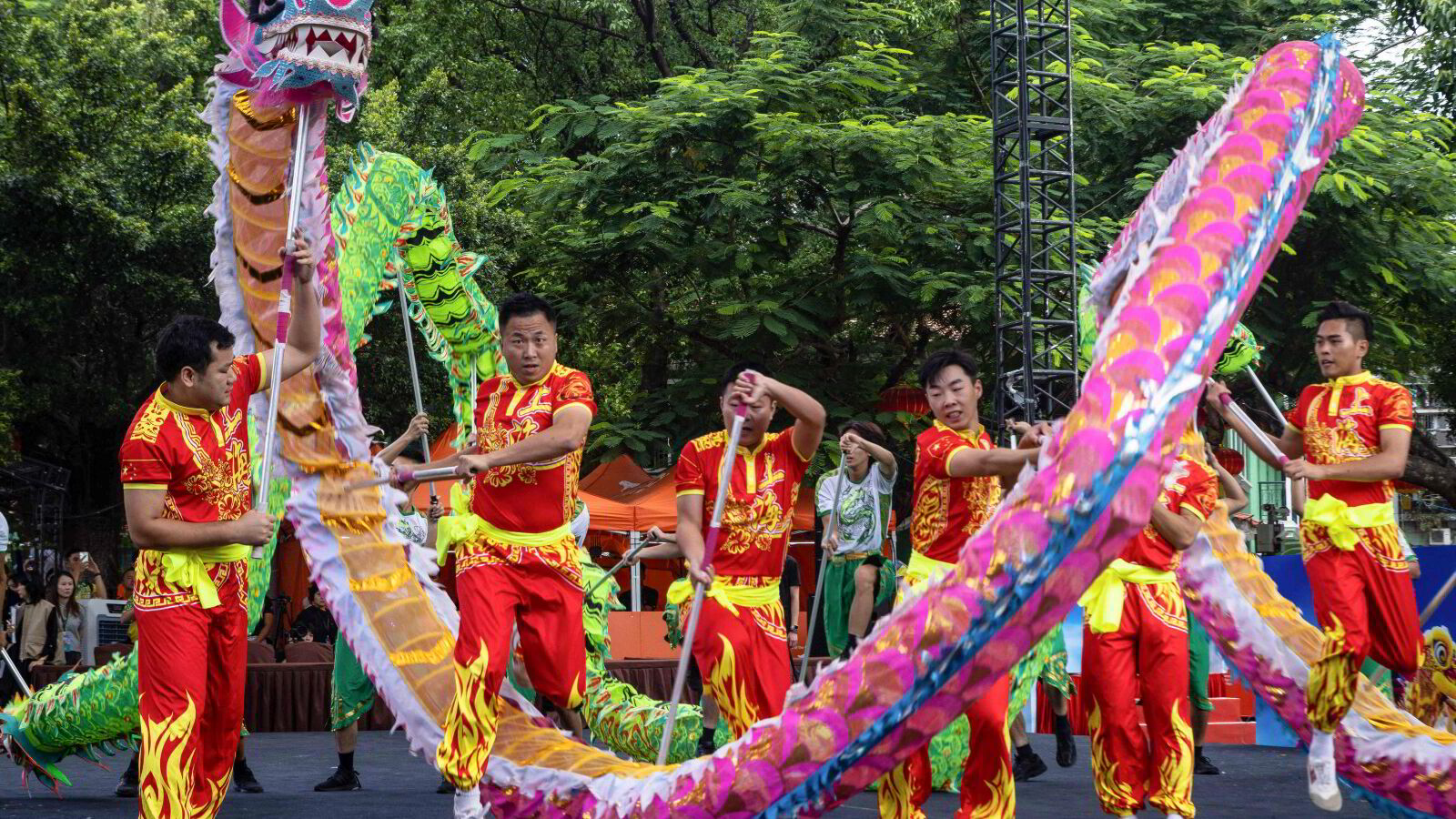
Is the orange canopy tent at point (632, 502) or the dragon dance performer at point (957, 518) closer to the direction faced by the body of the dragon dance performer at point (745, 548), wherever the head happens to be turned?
the dragon dance performer

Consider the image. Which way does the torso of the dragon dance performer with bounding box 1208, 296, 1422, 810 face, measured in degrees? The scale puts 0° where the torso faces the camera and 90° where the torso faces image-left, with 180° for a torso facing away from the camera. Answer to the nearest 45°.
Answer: approximately 45°

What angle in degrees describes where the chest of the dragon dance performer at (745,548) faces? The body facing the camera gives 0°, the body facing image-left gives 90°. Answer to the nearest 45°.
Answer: approximately 0°

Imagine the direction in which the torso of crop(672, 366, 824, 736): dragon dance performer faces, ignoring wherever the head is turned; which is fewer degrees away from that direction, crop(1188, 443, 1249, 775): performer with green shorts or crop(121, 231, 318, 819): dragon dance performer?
the dragon dance performer

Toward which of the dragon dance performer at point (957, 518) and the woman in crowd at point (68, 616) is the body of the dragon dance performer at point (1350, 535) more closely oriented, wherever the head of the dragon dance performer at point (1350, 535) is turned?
the dragon dance performer
